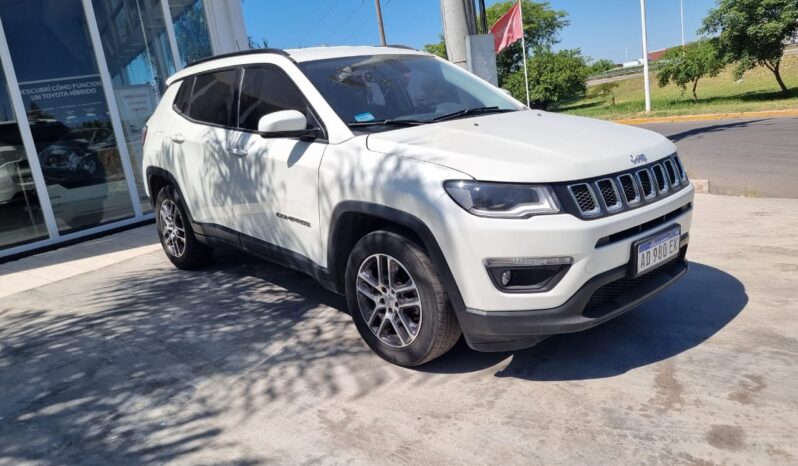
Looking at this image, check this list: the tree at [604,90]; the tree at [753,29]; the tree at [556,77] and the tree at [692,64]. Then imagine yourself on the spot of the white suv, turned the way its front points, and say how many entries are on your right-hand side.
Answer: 0

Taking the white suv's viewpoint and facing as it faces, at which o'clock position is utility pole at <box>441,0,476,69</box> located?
The utility pole is roughly at 8 o'clock from the white suv.

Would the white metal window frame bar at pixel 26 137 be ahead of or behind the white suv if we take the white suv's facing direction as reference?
behind

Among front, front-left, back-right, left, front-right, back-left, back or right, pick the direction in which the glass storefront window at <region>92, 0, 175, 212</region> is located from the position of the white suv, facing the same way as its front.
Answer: back

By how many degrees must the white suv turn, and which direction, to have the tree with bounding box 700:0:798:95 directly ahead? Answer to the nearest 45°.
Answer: approximately 90° to its left

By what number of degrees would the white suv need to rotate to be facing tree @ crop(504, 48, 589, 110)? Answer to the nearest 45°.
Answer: approximately 135° to its left

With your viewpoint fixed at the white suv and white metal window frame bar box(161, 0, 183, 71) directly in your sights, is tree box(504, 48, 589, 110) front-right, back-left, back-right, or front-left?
front-right

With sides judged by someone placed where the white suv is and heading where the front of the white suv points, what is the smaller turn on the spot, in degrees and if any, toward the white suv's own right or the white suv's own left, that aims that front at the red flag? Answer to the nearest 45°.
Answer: approximately 135° to the white suv's own left

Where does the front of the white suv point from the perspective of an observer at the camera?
facing the viewer and to the right of the viewer

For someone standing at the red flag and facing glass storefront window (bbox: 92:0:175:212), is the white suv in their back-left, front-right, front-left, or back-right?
front-left

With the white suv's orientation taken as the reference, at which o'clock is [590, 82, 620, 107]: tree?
The tree is roughly at 8 o'clock from the white suv.

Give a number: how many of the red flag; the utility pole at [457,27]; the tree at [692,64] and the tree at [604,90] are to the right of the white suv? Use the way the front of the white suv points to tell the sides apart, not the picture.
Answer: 0

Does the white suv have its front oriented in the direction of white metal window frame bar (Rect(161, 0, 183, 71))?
no
